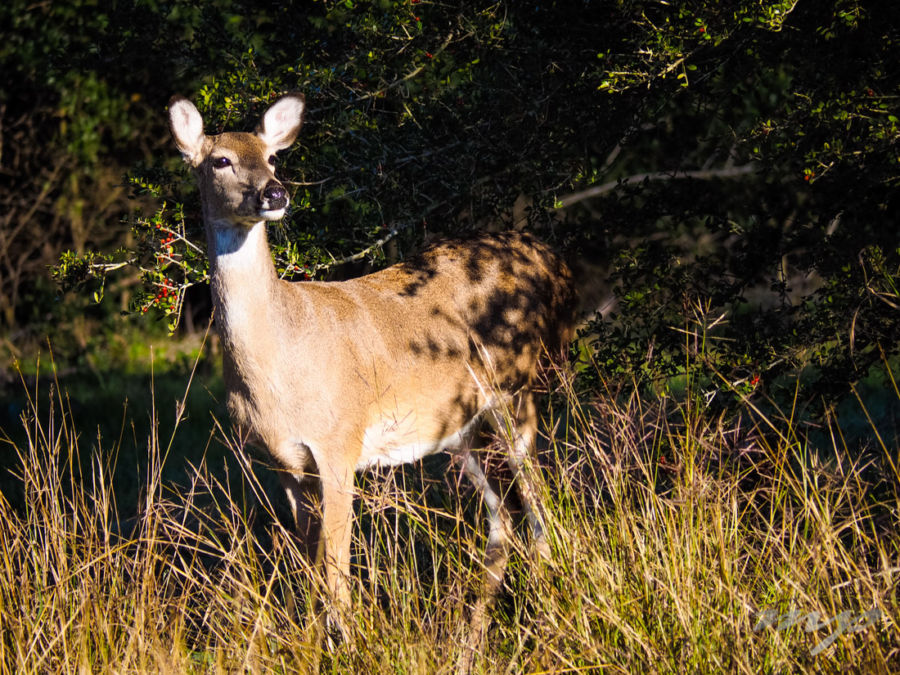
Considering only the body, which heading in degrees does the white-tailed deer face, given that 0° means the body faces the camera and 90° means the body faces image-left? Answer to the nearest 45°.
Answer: approximately 45°
